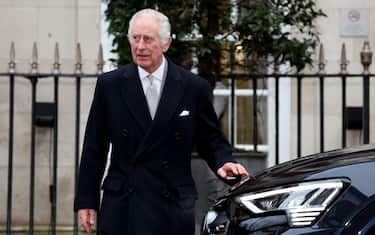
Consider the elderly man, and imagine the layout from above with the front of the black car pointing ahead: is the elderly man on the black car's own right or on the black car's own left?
on the black car's own right

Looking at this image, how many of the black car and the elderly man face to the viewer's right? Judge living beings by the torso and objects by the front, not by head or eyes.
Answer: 0

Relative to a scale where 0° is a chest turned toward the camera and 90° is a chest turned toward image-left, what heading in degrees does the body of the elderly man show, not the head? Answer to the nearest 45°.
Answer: approximately 0°

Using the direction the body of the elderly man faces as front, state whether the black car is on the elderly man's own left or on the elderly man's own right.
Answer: on the elderly man's own left

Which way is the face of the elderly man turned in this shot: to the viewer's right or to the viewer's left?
to the viewer's left

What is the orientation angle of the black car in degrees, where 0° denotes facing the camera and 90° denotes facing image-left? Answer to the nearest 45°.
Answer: approximately 45°
